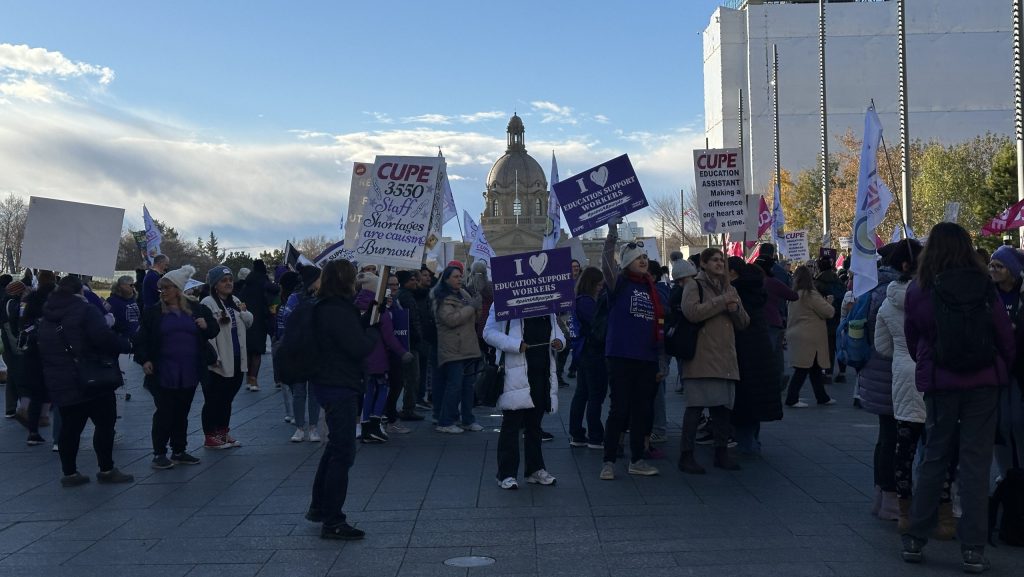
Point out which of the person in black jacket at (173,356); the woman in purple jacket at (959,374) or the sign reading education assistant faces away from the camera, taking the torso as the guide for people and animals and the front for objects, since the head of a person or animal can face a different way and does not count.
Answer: the woman in purple jacket

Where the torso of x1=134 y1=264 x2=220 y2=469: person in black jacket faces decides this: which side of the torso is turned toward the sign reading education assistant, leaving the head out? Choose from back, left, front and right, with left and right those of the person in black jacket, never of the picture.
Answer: left

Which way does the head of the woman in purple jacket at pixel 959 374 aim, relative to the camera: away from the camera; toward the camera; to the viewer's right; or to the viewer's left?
away from the camera

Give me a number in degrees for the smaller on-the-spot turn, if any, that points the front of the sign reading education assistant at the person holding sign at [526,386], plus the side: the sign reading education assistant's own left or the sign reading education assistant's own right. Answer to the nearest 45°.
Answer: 0° — it already faces them

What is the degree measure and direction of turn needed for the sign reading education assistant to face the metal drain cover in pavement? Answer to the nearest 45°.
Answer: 0° — it already faces it

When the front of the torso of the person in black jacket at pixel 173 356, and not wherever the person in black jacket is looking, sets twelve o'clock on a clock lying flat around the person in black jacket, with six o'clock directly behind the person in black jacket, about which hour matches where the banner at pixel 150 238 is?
The banner is roughly at 6 o'clock from the person in black jacket.

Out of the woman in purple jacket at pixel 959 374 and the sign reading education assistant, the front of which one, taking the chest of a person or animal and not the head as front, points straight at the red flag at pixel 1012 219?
the woman in purple jacket

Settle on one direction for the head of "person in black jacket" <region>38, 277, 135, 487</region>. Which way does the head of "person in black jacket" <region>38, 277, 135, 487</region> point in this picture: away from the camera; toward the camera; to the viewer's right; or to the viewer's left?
away from the camera

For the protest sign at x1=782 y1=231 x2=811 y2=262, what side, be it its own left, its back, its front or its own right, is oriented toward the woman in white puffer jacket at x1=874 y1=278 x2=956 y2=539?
front

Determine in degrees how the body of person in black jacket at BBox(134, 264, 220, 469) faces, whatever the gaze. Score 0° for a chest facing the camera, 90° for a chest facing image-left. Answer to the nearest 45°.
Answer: approximately 0°

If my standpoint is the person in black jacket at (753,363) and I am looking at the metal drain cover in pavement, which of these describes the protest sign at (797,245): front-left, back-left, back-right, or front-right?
back-right

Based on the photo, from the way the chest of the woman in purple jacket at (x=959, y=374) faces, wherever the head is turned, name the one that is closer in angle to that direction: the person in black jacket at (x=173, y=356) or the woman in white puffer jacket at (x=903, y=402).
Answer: the woman in white puffer jacket

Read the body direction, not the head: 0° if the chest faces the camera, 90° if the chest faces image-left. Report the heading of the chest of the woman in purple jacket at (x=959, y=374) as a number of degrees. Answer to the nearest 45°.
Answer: approximately 180°
